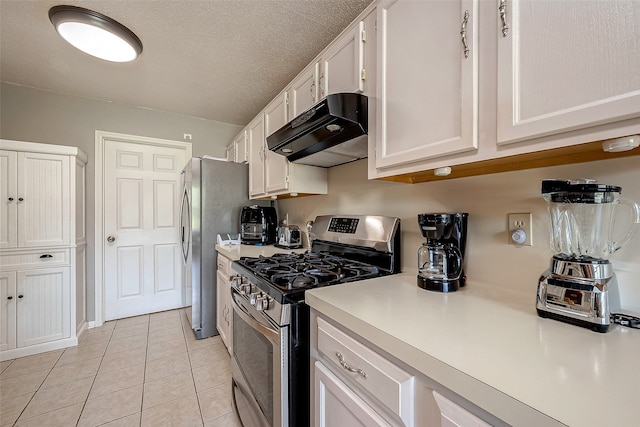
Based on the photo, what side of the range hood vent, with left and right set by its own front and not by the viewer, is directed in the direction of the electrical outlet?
left

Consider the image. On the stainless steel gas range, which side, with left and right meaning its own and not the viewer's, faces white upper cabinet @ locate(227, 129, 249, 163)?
right

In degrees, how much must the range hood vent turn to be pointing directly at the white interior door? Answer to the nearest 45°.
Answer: approximately 90° to its right

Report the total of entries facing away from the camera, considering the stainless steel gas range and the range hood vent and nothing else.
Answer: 0

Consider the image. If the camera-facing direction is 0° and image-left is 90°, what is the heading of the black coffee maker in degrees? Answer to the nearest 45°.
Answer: approximately 45°

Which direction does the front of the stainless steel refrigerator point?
to the viewer's left

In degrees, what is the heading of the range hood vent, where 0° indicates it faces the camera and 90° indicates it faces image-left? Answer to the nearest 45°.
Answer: approximately 45°

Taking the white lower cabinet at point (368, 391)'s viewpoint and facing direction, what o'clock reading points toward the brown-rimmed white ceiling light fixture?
The brown-rimmed white ceiling light fixture is roughly at 2 o'clock from the white lower cabinet.

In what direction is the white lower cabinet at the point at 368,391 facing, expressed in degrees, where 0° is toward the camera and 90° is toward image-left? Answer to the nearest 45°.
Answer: approximately 45°

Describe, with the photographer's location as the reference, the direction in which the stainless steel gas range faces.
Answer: facing the viewer and to the left of the viewer
